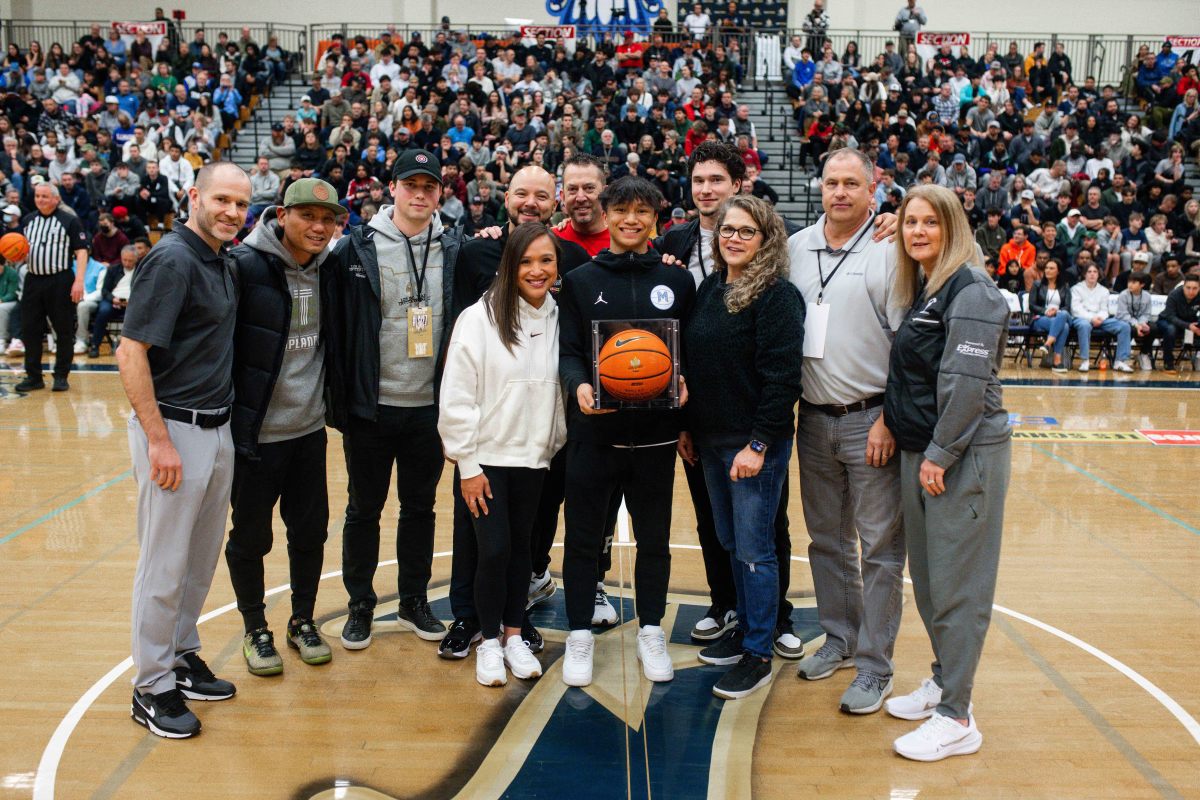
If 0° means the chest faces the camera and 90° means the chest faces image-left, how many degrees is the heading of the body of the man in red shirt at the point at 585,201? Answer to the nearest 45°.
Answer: approximately 0°

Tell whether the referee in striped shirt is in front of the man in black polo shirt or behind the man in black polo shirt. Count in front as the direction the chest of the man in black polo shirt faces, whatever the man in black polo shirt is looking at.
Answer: behind
